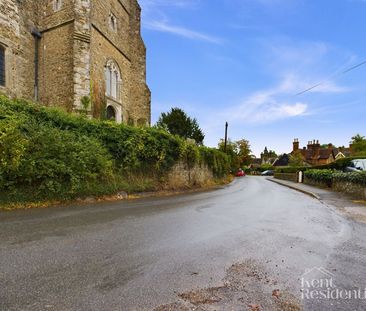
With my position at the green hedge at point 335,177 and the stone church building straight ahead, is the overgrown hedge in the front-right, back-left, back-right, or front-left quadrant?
front-left

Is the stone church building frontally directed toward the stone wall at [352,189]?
yes

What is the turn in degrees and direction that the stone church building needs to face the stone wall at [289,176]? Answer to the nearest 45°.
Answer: approximately 45° to its left

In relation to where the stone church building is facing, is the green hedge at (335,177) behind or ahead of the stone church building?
ahead

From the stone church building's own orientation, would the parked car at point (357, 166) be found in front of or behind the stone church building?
in front

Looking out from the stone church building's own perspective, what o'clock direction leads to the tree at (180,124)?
The tree is roughly at 9 o'clock from the stone church building.

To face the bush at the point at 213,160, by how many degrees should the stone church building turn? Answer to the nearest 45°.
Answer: approximately 45° to its left

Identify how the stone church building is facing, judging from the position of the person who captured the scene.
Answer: facing the viewer and to the right of the viewer

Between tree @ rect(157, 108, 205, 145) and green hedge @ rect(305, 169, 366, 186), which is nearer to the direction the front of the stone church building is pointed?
the green hedge

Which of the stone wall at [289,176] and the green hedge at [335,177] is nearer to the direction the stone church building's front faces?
the green hedge
